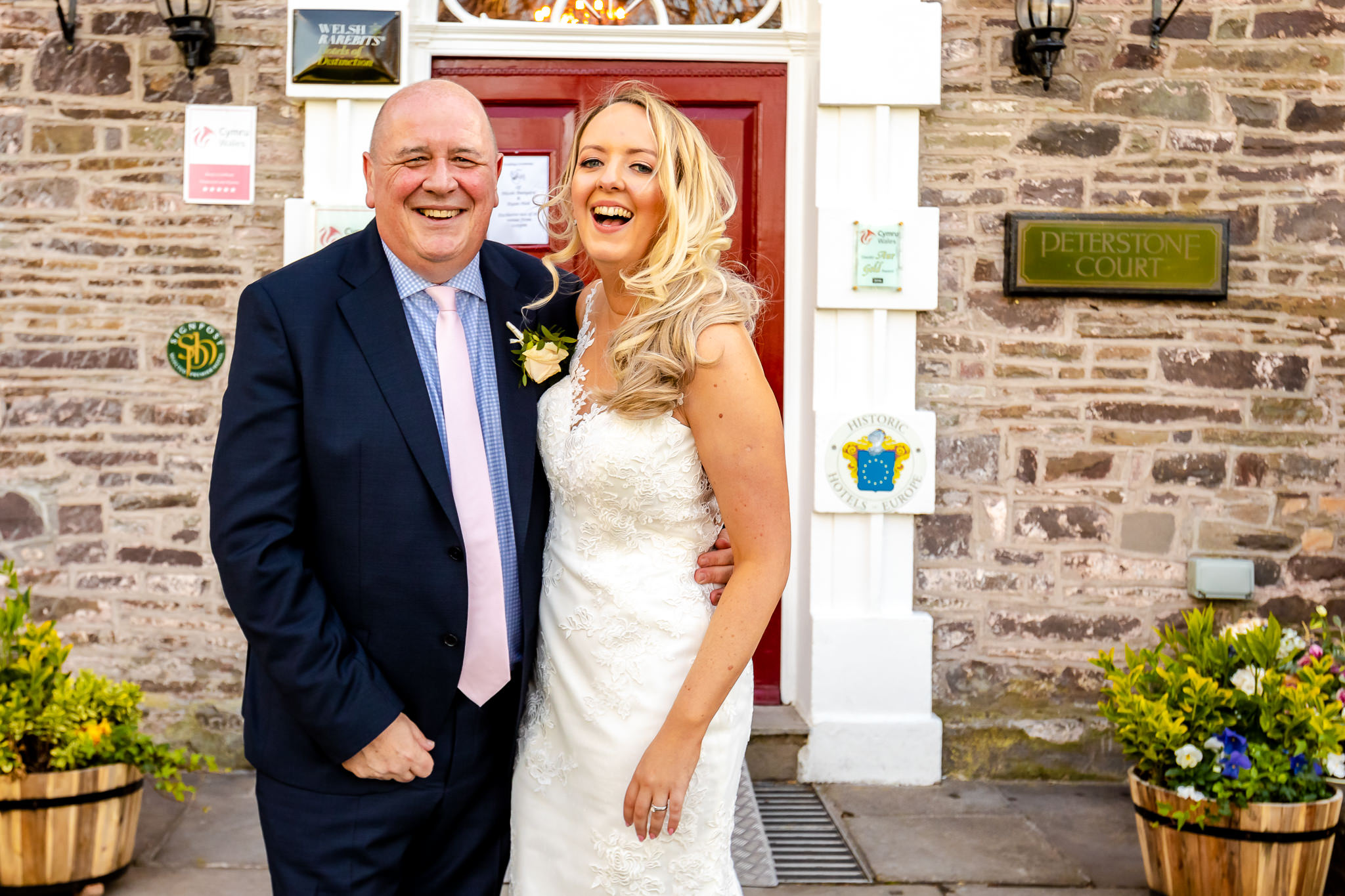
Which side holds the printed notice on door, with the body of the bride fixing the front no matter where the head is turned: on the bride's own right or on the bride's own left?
on the bride's own right

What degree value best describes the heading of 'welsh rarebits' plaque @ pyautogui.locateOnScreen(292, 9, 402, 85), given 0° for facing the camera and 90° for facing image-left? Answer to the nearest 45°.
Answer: approximately 0°

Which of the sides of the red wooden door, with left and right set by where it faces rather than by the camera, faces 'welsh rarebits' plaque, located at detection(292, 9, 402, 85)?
right

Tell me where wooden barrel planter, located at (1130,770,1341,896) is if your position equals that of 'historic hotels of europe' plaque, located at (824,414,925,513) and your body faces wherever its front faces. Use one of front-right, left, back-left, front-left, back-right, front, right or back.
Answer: front-left

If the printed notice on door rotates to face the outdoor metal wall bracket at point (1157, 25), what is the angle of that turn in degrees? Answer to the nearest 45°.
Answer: approximately 90° to its left

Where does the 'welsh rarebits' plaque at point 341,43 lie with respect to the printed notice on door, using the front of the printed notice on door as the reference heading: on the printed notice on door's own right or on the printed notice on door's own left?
on the printed notice on door's own right
